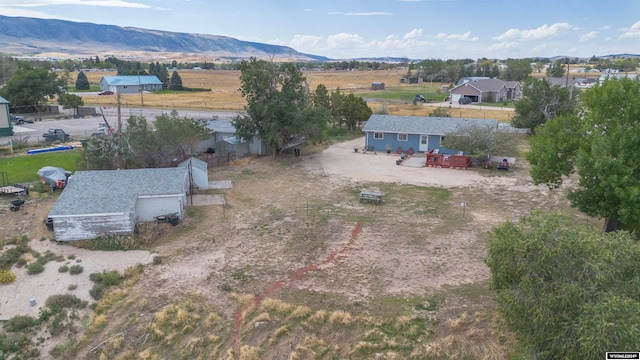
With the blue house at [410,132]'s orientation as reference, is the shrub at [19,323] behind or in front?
in front

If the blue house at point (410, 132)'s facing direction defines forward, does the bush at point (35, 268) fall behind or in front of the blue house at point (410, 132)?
in front

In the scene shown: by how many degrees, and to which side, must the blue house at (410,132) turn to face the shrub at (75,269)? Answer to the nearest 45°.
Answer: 0° — it already faces it

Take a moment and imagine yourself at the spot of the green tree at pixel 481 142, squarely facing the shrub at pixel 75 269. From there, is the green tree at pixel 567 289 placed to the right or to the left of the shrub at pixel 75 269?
left

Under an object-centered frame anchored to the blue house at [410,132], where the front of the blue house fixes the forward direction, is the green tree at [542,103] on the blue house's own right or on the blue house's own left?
on the blue house's own left

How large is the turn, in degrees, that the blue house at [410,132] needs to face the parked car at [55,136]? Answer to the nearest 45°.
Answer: approximately 90° to its right

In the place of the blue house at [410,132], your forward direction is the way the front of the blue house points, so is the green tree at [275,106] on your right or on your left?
on your right

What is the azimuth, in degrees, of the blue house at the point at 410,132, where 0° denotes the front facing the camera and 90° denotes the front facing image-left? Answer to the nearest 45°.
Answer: approximately 0°

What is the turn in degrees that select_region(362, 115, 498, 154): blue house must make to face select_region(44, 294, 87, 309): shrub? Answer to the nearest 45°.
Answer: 0° — it already faces it

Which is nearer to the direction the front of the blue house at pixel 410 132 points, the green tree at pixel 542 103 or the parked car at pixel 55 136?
the parked car

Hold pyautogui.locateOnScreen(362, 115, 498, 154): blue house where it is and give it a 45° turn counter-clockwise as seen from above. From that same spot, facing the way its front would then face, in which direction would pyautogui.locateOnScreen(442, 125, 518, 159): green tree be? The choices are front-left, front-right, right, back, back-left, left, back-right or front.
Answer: front

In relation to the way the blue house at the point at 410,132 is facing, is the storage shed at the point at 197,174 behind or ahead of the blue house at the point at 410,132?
ahead

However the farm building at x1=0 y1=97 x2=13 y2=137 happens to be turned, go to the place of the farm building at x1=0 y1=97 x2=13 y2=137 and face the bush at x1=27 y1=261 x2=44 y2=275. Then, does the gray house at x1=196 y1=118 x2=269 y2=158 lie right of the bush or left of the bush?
left

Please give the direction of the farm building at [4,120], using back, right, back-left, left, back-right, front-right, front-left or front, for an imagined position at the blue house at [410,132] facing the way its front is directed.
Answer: right

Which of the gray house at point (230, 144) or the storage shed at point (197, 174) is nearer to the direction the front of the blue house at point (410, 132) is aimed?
the storage shed

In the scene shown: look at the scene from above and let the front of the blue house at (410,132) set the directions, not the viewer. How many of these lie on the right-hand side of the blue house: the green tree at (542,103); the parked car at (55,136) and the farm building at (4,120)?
2
